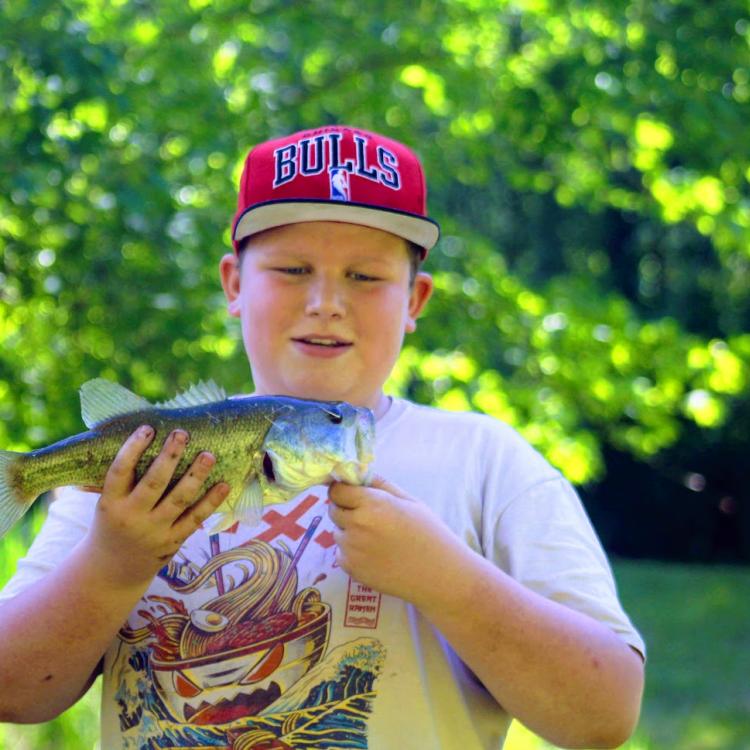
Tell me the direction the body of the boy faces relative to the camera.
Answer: toward the camera

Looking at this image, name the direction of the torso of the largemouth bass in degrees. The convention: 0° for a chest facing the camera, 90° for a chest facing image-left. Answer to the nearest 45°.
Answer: approximately 270°

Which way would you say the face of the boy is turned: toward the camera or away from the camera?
toward the camera
